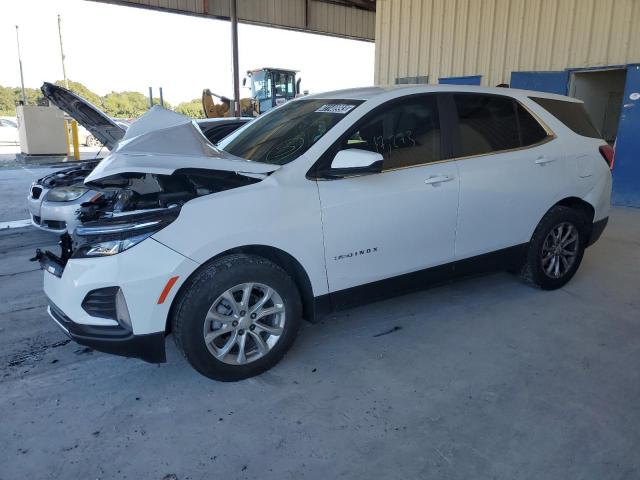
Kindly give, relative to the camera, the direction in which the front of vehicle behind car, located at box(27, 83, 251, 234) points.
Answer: facing the viewer and to the left of the viewer

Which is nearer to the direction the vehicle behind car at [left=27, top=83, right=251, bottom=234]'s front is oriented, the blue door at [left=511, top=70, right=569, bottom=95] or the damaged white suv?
the damaged white suv

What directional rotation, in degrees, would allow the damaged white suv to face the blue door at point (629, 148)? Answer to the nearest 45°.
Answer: approximately 180°

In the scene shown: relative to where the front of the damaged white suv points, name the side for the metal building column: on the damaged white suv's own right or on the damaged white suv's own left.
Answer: on the damaged white suv's own right

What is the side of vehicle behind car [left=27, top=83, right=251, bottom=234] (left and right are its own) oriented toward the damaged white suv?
left

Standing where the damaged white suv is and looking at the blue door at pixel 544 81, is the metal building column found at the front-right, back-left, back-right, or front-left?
front-left

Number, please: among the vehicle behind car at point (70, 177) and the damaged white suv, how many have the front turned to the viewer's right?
0

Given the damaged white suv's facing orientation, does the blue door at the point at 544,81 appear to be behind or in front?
behind

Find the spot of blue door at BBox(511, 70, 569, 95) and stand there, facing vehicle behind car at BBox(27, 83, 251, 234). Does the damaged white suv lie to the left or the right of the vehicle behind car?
left

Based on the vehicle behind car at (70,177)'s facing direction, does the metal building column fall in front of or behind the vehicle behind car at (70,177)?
behind
